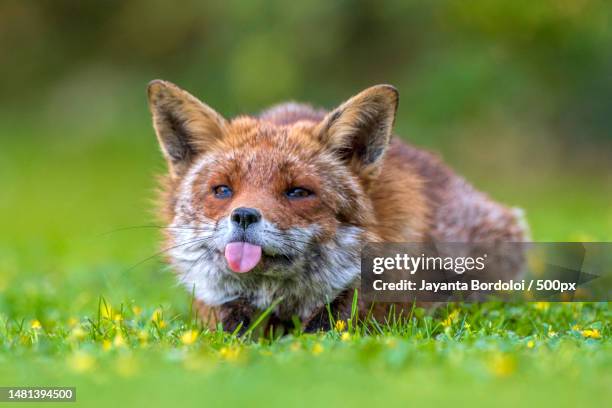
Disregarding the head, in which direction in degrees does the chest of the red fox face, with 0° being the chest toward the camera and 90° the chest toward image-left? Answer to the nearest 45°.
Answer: approximately 45°

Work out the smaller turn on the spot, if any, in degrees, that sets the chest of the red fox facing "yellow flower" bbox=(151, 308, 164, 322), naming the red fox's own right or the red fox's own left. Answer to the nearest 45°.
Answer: approximately 45° to the red fox's own right

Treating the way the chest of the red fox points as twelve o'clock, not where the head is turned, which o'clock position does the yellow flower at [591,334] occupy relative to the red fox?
The yellow flower is roughly at 8 o'clock from the red fox.

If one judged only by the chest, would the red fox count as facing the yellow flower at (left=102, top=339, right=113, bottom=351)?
yes

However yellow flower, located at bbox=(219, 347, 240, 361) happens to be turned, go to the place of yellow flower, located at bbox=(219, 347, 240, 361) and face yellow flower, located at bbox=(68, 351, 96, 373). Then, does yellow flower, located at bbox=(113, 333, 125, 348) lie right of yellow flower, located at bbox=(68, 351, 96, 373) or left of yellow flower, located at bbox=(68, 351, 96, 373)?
right

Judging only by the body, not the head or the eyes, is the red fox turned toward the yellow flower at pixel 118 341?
yes

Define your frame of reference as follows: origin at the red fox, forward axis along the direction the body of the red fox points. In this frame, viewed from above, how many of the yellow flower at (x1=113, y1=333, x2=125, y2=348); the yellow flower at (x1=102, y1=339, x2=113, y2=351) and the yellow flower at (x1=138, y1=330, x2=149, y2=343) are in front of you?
3

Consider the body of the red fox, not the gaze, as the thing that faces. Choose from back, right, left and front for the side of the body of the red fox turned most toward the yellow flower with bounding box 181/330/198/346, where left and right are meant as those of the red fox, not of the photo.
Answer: front

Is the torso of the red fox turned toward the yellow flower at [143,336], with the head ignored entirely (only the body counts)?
yes
